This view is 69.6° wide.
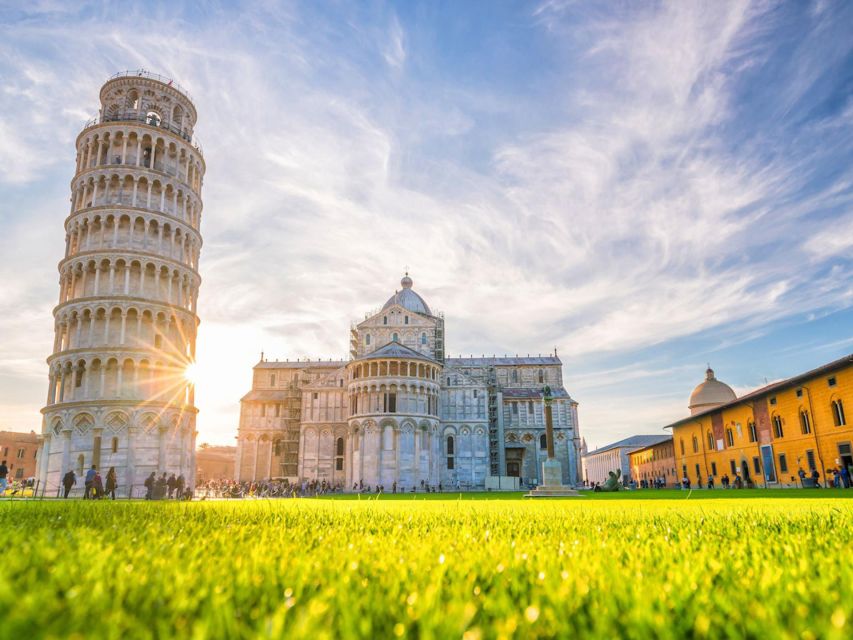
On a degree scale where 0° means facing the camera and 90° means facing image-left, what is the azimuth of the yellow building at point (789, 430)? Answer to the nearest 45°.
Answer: approximately 45°
